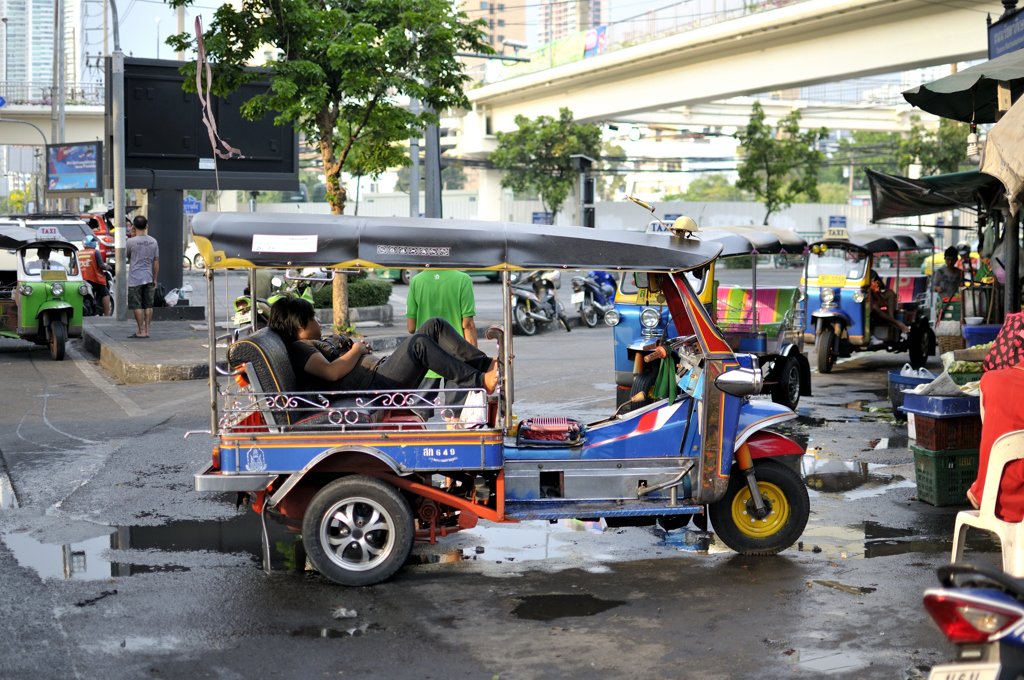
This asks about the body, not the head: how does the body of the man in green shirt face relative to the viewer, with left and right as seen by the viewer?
facing away from the viewer

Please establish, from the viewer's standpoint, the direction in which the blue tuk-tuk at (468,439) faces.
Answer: facing to the right of the viewer

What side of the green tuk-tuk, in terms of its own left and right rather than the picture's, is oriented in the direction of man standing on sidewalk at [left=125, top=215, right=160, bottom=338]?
left

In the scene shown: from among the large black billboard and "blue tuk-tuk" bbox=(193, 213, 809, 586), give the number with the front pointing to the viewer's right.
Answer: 1

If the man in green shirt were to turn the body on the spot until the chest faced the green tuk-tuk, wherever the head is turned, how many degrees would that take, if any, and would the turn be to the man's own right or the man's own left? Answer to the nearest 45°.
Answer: approximately 45° to the man's own left

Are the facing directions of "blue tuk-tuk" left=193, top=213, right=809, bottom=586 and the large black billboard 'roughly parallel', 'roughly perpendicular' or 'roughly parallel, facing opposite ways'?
roughly perpendicular

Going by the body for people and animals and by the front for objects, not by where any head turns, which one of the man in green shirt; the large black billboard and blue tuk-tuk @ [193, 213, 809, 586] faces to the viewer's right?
the blue tuk-tuk
